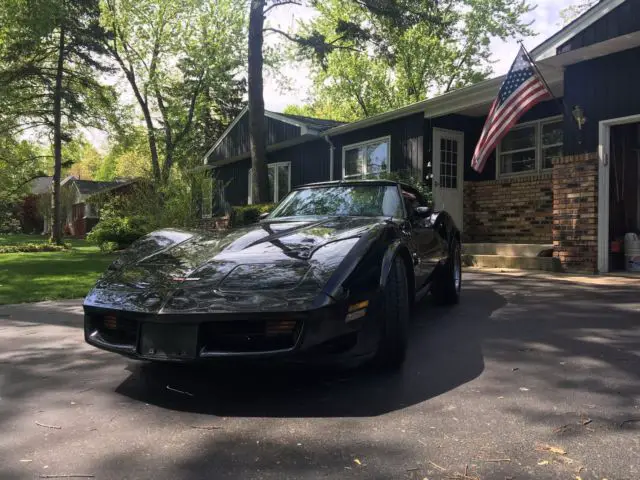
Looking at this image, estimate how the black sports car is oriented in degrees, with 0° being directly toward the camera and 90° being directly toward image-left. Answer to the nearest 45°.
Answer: approximately 45°

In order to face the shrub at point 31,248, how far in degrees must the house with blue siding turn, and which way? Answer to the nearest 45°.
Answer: approximately 45° to its right

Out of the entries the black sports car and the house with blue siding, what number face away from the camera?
0

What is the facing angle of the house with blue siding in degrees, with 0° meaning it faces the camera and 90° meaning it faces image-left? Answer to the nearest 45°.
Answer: approximately 45°

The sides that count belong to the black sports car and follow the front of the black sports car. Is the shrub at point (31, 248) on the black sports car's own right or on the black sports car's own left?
on the black sports car's own right

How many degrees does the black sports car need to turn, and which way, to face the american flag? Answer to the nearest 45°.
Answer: approximately 180°

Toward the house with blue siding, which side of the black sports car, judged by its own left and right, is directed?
back

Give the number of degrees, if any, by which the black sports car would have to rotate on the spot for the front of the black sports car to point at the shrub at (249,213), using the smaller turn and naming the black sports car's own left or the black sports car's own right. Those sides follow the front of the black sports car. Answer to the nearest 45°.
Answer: approximately 135° to the black sports car's own right

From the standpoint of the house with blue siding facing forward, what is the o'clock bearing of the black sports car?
The black sports car is roughly at 11 o'clock from the house with blue siding.

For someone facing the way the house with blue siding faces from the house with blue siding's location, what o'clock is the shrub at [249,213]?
The shrub is roughly at 2 o'clock from the house with blue siding.
